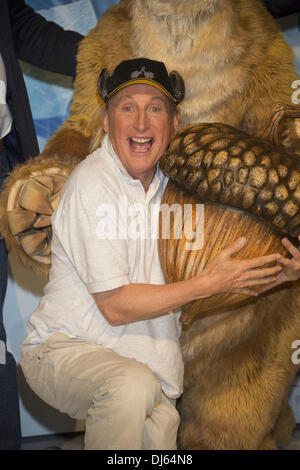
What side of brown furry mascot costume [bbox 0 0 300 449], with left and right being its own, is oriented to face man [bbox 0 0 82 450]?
right

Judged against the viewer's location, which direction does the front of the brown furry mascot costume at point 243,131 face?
facing the viewer

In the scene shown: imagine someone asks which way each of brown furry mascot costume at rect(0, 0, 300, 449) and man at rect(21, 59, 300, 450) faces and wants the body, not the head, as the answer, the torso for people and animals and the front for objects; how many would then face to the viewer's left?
0

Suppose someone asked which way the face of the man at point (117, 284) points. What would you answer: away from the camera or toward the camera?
toward the camera

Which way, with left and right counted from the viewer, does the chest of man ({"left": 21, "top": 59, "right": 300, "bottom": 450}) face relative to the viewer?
facing the viewer and to the right of the viewer
